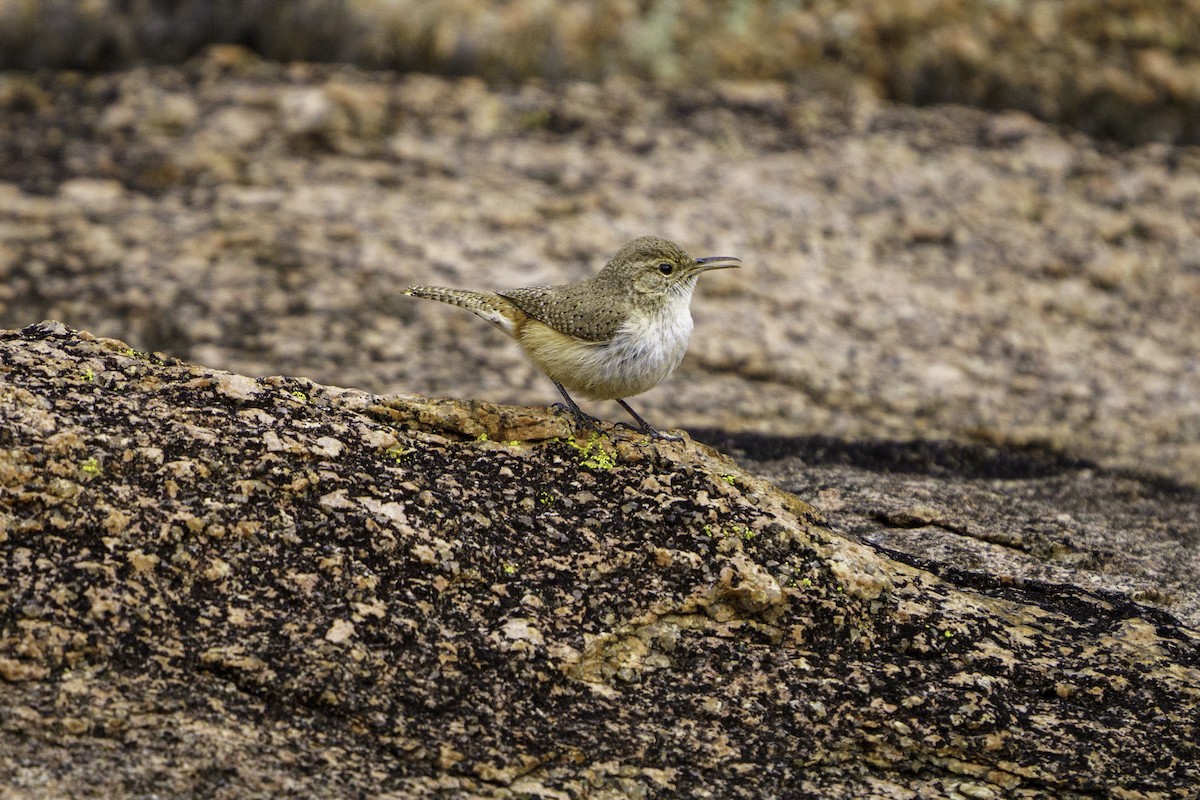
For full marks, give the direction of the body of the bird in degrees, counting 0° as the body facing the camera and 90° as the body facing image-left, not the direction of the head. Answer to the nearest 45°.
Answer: approximately 270°
